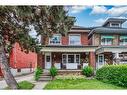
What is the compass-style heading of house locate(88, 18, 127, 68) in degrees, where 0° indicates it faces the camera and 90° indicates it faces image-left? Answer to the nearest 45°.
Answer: approximately 0°

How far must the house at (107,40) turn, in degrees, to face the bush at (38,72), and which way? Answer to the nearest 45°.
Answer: approximately 45° to its right

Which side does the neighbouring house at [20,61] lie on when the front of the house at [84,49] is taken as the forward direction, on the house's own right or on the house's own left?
on the house's own right
